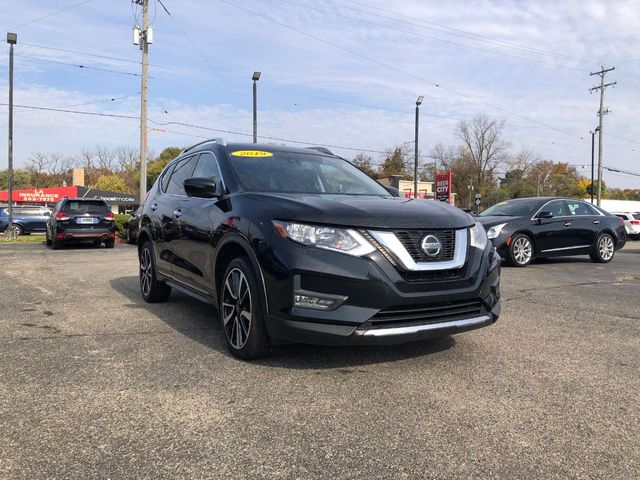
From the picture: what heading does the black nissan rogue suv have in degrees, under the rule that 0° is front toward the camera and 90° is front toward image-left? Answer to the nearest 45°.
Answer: approximately 315°

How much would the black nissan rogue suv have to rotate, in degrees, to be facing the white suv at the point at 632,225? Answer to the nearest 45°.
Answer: approximately 90° to its left

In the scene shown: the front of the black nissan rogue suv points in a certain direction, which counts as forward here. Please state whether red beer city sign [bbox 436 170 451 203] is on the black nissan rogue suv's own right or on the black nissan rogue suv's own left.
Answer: on the black nissan rogue suv's own left

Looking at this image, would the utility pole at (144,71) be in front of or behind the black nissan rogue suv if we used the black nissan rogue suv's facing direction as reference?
behind
